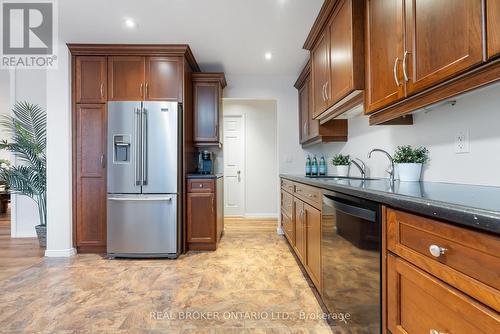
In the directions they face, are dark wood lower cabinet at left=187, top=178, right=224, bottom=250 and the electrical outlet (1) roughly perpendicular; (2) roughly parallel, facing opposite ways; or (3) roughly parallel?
roughly perpendicular

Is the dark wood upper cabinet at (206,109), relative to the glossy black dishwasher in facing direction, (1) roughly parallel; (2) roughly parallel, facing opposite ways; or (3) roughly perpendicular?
roughly perpendicular

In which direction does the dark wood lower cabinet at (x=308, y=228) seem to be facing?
to the viewer's left

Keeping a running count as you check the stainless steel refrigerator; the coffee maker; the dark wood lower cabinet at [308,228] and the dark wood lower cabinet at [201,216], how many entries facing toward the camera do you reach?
3

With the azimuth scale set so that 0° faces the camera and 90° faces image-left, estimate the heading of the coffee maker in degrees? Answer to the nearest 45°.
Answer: approximately 0°

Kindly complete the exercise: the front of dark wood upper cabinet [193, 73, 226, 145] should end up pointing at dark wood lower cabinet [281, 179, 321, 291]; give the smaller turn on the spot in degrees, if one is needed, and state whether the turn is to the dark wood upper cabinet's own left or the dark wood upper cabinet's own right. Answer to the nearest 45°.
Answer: approximately 45° to the dark wood upper cabinet's own left

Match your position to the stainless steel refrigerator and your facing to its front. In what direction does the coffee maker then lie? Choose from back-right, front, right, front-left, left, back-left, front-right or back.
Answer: back-left

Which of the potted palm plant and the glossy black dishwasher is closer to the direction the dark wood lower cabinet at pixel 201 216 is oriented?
the glossy black dishwasher

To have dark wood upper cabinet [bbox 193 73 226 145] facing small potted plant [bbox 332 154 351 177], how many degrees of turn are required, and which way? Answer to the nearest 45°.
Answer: approximately 45° to its left

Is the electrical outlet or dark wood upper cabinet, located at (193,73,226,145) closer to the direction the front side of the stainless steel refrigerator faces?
the electrical outlet

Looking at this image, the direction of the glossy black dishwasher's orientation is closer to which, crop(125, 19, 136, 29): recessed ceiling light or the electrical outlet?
the recessed ceiling light

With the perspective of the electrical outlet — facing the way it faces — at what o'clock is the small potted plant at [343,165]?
The small potted plant is roughly at 3 o'clock from the electrical outlet.
